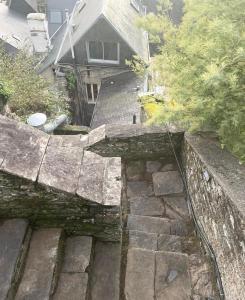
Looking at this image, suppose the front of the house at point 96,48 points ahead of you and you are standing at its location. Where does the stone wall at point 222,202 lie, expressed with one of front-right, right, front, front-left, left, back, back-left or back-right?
front

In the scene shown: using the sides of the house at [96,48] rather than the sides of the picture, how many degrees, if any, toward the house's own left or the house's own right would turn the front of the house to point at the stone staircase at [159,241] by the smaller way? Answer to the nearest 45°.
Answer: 0° — it already faces it

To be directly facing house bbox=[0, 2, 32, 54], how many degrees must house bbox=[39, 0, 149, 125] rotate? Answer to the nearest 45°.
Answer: approximately 135° to its right

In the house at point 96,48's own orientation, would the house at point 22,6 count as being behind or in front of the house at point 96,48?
behind

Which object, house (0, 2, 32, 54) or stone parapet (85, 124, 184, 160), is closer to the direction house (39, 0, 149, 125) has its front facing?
the stone parapet

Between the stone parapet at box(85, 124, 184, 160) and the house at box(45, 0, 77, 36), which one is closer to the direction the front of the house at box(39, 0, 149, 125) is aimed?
the stone parapet

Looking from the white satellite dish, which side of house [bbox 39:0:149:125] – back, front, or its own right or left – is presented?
front

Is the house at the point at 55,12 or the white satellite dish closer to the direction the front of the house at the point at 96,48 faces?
the white satellite dish

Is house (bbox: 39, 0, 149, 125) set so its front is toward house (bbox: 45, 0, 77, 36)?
no

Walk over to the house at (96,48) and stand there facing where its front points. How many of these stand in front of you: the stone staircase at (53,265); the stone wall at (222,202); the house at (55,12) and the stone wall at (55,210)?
3

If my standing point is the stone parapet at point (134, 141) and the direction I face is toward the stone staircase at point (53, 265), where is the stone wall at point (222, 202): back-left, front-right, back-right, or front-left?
front-left

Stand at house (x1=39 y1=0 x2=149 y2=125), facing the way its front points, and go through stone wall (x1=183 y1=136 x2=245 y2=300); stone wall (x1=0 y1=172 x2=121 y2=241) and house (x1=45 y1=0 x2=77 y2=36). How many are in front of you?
2

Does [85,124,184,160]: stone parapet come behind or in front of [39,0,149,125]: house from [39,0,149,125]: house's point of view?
in front

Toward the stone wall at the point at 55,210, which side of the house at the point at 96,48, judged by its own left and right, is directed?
front

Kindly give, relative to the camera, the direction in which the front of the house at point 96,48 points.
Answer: facing the viewer

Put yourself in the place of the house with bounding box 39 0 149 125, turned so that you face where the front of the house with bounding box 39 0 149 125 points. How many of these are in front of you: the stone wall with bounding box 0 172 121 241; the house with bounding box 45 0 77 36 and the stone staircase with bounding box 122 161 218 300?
2

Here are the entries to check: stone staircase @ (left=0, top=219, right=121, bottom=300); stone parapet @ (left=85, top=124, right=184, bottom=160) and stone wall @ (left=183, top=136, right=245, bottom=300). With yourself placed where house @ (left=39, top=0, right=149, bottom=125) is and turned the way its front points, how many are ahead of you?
3

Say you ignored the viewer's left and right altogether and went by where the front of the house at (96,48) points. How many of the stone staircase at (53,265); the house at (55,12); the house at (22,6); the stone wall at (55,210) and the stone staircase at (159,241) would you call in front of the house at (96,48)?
3

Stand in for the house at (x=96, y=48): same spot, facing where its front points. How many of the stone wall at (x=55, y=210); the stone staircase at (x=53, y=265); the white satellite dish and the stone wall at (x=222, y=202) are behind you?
0
